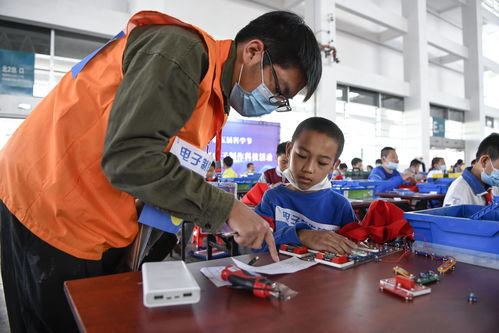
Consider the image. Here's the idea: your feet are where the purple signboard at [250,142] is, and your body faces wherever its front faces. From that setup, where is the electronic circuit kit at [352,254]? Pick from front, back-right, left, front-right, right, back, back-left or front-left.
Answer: front

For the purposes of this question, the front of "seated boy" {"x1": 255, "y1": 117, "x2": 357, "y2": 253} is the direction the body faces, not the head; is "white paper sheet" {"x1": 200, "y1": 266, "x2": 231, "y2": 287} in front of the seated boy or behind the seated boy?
in front

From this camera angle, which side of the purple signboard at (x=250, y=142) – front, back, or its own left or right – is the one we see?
front

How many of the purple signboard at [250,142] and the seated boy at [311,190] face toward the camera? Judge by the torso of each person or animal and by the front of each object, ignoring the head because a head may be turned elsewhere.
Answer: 2

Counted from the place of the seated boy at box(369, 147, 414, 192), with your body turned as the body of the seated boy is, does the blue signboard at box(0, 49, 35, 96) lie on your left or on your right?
on your right

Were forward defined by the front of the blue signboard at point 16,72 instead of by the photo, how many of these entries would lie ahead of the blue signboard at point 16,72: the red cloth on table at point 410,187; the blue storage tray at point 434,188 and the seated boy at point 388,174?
3

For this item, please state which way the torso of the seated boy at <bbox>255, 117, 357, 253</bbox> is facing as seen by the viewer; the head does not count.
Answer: toward the camera

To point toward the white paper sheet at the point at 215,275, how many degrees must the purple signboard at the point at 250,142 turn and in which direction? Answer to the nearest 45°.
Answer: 0° — it already faces it

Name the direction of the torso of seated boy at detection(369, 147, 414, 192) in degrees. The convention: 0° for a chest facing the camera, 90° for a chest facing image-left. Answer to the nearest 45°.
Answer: approximately 315°

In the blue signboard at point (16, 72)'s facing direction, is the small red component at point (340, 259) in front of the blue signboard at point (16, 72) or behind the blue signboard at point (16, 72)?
in front
